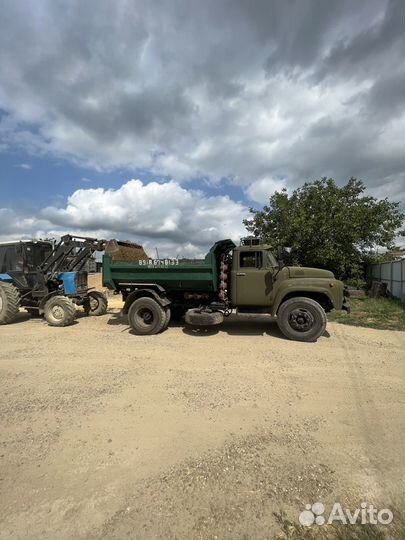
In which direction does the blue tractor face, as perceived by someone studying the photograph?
facing the viewer and to the right of the viewer

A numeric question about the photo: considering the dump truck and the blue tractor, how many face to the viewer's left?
0

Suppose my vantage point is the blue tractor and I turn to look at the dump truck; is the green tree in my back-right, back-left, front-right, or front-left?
front-left

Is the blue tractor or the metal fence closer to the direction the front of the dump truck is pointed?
the metal fence

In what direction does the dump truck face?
to the viewer's right

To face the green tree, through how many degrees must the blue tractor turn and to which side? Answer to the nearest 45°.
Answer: approximately 45° to its left

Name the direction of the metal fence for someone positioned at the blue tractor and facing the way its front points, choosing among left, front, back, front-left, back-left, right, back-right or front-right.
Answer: front-left

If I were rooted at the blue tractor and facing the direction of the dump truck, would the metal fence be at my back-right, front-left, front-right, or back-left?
front-left

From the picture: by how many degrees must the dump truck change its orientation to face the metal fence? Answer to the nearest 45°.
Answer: approximately 45° to its left

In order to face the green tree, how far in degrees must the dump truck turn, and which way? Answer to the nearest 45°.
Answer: approximately 45° to its left

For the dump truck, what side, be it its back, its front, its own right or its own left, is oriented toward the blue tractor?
back

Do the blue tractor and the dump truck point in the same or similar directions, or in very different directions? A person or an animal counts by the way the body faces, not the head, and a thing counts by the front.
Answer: same or similar directions

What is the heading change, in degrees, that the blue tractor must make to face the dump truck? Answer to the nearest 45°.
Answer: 0° — it already faces it
